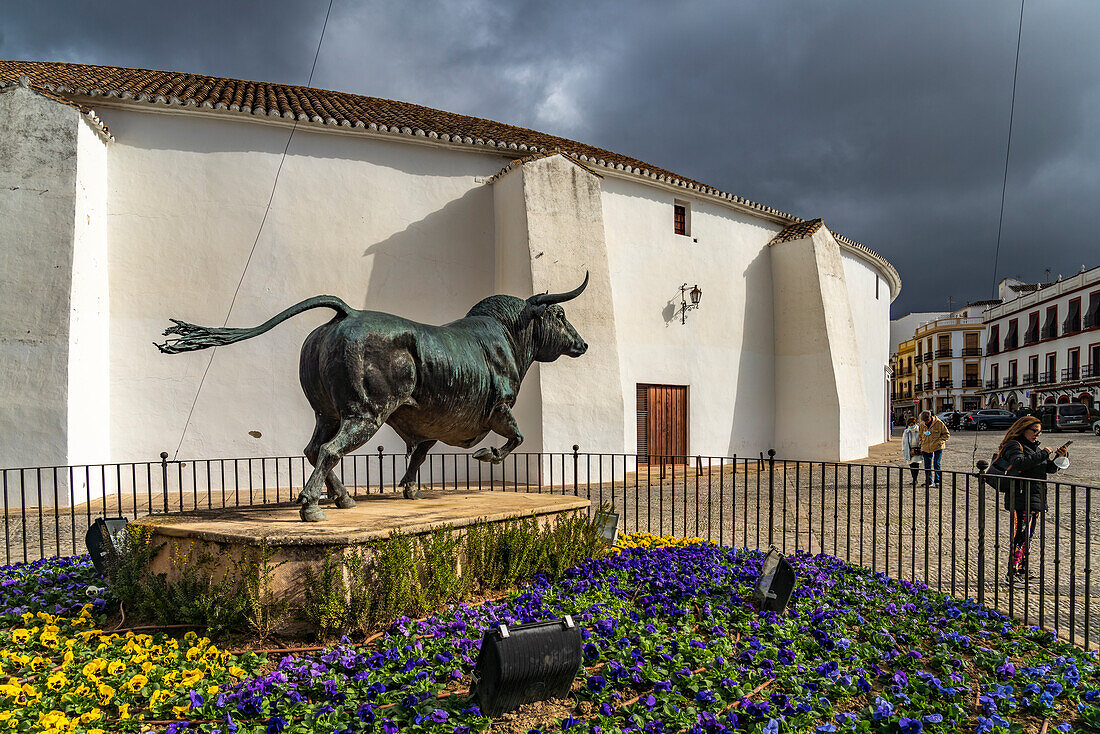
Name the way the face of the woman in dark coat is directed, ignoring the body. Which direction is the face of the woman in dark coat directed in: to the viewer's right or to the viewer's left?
to the viewer's right

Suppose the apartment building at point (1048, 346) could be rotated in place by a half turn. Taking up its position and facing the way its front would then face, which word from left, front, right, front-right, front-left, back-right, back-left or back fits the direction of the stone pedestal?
back-right

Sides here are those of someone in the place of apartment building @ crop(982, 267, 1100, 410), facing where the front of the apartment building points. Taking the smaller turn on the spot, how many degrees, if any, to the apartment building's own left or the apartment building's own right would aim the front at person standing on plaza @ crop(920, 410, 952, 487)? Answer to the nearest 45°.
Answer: approximately 45° to the apartment building's own left

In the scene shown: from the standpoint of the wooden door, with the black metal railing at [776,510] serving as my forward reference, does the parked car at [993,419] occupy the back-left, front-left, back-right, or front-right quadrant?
back-left

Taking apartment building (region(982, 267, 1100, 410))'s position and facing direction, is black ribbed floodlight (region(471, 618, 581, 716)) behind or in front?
in front

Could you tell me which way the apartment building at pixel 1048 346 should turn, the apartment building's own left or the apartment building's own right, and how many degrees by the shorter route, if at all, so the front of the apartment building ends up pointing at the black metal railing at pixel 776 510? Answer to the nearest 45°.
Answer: approximately 45° to the apartment building's own left

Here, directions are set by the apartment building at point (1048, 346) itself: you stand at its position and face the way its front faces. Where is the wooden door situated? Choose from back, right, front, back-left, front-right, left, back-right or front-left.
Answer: front-left

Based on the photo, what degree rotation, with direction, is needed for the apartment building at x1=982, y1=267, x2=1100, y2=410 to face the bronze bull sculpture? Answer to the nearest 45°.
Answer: approximately 45° to its left

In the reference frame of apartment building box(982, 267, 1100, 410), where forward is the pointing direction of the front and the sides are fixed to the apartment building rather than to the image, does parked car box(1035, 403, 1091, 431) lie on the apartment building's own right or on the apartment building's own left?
on the apartment building's own left

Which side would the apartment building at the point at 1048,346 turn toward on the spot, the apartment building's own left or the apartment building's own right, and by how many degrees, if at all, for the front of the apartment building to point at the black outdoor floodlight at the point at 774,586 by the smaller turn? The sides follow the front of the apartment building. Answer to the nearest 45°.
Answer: approximately 45° to the apartment building's own left

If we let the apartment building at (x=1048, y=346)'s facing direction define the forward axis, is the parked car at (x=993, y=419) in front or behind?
in front

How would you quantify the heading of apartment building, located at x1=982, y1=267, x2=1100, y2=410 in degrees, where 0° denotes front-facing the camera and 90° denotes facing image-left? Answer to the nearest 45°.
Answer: approximately 45°

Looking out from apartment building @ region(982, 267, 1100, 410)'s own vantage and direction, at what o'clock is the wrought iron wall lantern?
The wrought iron wall lantern is roughly at 11 o'clock from the apartment building.
